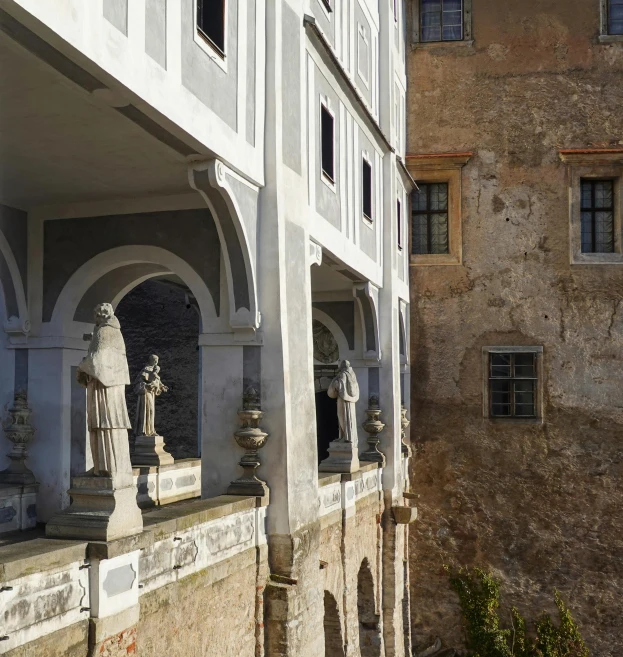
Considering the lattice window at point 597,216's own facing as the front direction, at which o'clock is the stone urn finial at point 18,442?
The stone urn finial is roughly at 1 o'clock from the lattice window.

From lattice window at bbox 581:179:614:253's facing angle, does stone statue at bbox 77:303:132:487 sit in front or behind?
in front

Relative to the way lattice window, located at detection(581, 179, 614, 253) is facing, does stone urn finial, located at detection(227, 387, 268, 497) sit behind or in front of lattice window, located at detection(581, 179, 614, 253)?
in front

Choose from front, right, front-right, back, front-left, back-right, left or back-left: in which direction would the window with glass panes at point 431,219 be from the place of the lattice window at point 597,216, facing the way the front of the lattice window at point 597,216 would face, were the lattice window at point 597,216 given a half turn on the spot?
left

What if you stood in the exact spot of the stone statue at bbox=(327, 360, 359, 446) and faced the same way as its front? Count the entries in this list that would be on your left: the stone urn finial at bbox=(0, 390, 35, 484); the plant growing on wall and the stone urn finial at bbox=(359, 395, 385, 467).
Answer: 1

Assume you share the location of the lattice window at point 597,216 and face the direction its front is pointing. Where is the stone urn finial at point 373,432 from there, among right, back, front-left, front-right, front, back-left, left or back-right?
front-right

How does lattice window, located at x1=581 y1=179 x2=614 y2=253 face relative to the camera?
toward the camera

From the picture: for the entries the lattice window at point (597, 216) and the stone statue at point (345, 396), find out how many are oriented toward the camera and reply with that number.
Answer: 1
